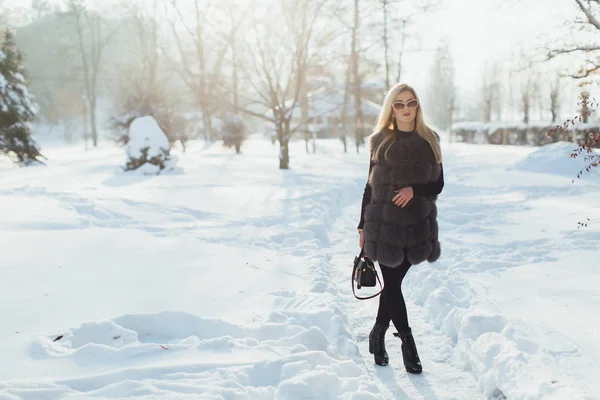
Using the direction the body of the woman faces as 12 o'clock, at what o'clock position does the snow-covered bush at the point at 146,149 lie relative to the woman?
The snow-covered bush is roughly at 5 o'clock from the woman.

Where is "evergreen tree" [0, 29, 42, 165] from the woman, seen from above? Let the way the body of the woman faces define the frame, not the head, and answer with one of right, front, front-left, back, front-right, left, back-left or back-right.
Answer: back-right

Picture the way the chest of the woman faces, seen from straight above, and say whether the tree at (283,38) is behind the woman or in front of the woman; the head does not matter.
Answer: behind

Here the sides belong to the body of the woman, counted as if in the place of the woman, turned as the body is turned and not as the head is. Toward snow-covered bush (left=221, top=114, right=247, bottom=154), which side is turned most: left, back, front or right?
back

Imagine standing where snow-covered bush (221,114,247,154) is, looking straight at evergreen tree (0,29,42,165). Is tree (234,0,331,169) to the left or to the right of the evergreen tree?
left

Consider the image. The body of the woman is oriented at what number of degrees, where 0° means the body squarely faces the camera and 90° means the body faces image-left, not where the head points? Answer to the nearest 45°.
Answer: approximately 0°
